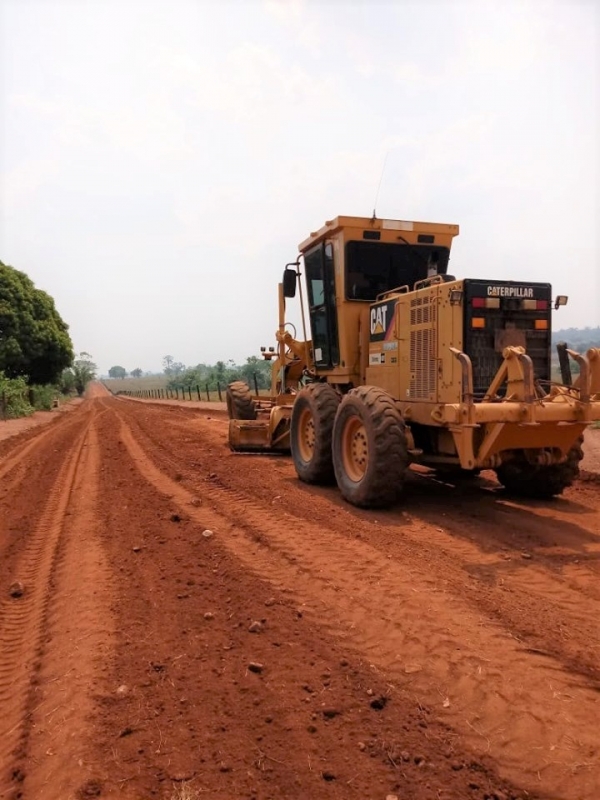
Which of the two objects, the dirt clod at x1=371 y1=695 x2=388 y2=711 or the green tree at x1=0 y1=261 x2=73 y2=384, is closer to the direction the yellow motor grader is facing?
the green tree

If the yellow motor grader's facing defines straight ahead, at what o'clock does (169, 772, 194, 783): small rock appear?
The small rock is roughly at 8 o'clock from the yellow motor grader.

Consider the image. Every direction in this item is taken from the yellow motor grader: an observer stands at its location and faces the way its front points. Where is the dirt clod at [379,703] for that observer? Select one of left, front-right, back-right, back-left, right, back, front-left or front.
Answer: back-left

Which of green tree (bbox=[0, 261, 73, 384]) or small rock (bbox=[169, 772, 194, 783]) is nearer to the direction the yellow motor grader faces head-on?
the green tree

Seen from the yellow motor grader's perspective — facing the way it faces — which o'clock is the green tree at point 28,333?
The green tree is roughly at 12 o'clock from the yellow motor grader.

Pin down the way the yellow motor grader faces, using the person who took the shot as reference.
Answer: facing away from the viewer and to the left of the viewer
